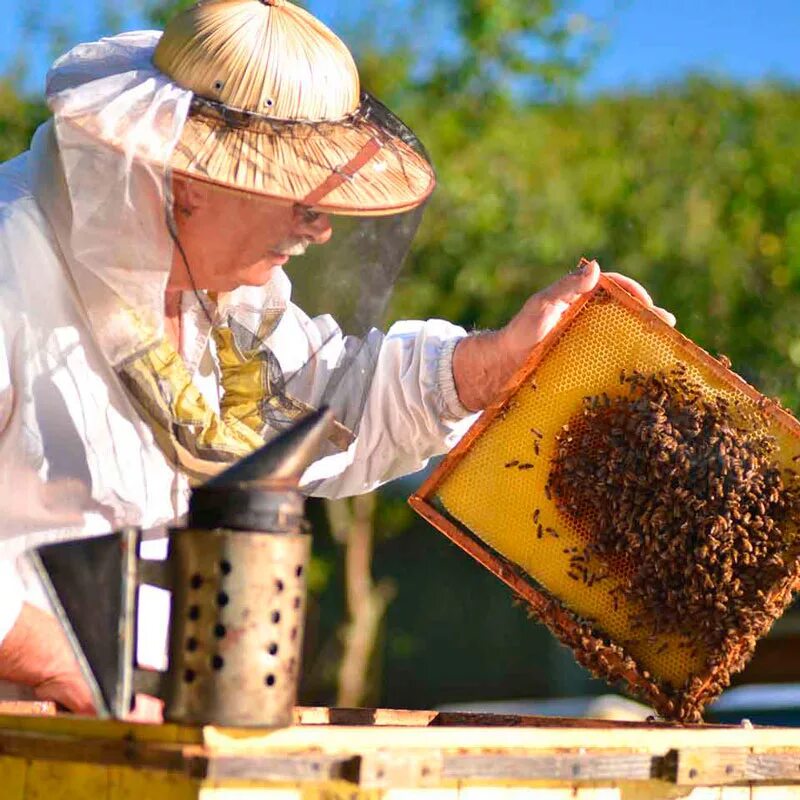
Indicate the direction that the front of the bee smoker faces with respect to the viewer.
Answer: facing to the right of the viewer

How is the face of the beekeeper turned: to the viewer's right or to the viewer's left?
to the viewer's right

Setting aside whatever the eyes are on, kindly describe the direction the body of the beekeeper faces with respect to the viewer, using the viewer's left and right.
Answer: facing the viewer and to the right of the viewer
